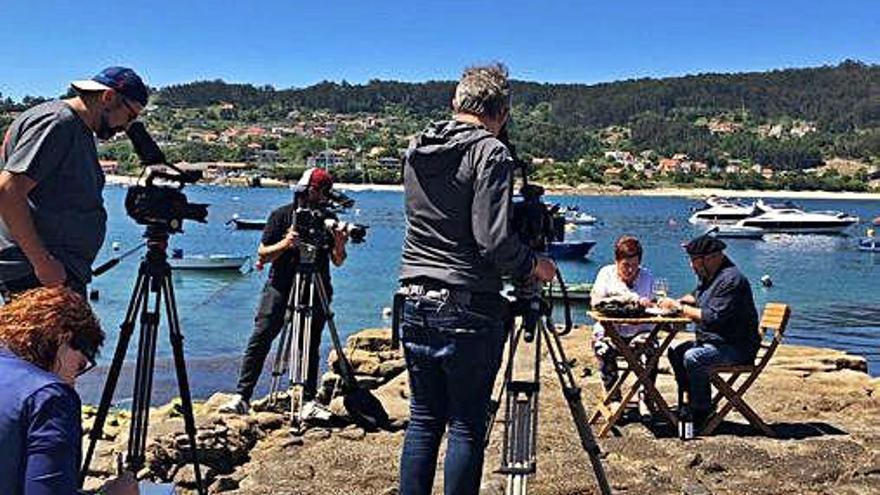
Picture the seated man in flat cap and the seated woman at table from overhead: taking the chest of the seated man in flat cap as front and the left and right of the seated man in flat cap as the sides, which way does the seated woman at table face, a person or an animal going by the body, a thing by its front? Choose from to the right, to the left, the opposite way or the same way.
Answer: to the left

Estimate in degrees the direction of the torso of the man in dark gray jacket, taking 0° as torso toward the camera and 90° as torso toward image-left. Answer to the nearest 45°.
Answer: approximately 225°

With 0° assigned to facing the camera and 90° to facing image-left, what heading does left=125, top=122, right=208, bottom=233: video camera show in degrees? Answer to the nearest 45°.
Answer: approximately 270°

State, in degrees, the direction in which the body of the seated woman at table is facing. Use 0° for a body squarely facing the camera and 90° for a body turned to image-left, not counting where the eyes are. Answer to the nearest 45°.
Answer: approximately 0°

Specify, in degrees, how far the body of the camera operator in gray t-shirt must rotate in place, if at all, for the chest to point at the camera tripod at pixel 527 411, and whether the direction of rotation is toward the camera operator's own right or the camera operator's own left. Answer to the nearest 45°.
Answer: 0° — they already face it

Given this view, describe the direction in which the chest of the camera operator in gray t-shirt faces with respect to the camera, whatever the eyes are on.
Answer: to the viewer's right

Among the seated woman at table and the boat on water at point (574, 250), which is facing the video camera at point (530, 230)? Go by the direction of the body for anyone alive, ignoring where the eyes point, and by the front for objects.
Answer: the seated woman at table

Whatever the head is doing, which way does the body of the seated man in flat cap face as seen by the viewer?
to the viewer's left

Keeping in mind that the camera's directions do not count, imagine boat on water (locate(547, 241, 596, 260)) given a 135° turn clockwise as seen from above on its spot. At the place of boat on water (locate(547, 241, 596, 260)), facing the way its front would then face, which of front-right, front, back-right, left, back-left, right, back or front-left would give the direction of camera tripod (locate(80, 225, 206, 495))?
front-left

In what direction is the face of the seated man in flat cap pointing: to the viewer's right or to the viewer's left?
to the viewer's left
